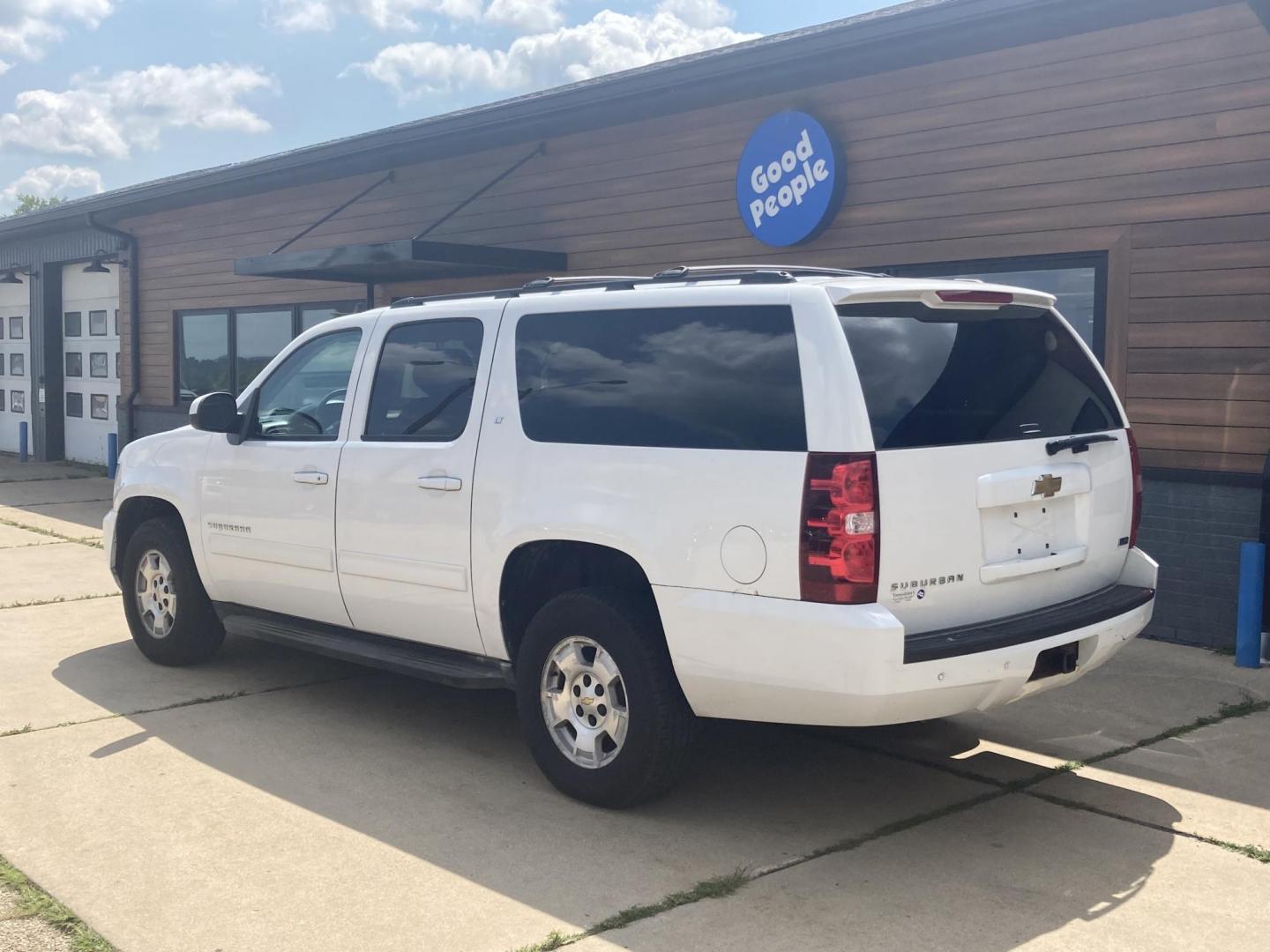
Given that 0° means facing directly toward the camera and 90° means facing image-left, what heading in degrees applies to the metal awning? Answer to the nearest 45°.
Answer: approximately 45°

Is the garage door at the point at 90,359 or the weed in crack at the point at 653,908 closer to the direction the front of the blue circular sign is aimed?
the weed in crack

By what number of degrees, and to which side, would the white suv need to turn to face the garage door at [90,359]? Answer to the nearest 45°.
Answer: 0° — it already faces it

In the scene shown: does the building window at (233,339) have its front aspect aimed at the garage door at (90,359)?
no

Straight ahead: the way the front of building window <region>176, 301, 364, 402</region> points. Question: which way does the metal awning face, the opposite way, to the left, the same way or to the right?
the same way

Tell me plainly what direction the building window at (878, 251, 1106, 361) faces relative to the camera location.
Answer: facing the viewer and to the left of the viewer

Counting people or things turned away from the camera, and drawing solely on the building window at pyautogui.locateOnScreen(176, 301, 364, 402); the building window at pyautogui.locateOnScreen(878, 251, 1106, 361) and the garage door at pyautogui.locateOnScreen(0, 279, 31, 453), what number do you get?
0

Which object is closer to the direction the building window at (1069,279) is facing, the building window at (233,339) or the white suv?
the white suv

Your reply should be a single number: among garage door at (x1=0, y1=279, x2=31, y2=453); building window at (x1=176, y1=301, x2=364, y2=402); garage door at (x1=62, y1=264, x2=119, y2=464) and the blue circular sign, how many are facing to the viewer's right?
0

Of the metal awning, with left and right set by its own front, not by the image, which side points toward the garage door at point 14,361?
right

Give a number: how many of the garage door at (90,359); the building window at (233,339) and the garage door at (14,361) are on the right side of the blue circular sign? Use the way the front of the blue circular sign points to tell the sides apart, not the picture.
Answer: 3

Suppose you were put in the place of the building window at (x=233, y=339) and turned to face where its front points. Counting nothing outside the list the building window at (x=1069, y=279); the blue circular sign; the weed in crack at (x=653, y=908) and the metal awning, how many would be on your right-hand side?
0

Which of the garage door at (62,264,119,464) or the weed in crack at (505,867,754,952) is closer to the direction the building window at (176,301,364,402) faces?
the weed in crack

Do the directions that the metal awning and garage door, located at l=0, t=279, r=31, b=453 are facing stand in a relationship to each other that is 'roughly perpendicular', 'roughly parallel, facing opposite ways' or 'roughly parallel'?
roughly parallel

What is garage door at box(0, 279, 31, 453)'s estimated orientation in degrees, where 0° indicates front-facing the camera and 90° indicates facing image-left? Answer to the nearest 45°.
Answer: approximately 45°

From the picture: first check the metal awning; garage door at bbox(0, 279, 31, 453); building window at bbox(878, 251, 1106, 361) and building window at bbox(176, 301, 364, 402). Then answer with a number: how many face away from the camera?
0

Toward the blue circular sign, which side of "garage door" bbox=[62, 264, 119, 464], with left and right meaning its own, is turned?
left

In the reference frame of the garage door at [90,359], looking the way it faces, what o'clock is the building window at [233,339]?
The building window is roughly at 10 o'clock from the garage door.

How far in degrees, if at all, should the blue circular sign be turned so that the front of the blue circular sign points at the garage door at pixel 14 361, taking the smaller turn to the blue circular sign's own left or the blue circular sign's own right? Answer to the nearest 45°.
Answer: approximately 90° to the blue circular sign's own right
